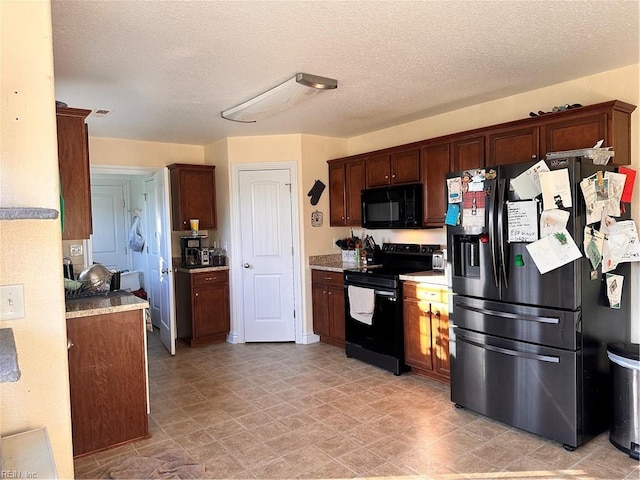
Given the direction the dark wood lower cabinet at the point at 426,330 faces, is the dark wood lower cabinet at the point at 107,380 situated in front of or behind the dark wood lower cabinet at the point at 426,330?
in front

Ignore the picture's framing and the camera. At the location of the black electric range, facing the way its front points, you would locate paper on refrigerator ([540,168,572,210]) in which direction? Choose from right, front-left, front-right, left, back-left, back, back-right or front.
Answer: left

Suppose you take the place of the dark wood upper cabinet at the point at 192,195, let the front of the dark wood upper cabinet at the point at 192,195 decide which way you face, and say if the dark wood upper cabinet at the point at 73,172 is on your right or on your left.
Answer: on your right

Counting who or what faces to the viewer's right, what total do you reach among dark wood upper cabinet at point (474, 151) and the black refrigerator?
0

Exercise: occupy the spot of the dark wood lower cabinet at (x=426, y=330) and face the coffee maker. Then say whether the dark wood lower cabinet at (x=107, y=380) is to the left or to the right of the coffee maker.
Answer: left

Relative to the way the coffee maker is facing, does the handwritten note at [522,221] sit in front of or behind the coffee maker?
in front

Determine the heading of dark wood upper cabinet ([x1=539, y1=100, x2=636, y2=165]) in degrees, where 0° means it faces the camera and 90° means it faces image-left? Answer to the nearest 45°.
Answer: approximately 45°

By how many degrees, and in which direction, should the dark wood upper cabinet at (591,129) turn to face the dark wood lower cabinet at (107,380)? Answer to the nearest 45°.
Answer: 0° — it already faces it

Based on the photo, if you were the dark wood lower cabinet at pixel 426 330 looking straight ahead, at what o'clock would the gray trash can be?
The gray trash can is roughly at 9 o'clock from the dark wood lower cabinet.

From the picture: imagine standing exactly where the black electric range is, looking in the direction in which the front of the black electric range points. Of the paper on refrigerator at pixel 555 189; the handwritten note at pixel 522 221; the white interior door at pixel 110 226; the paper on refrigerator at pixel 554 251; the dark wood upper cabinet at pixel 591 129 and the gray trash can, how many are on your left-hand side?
5
